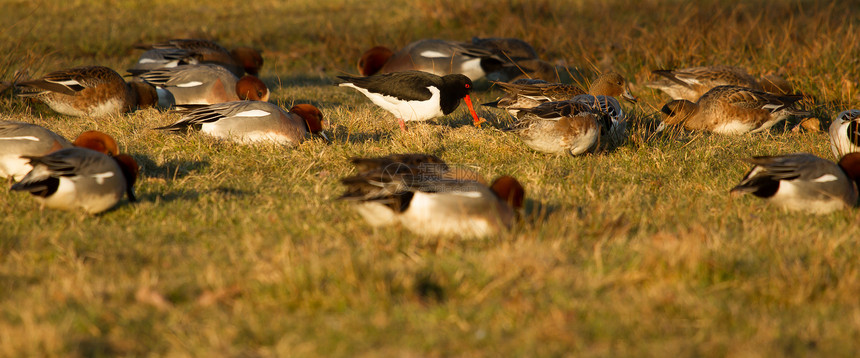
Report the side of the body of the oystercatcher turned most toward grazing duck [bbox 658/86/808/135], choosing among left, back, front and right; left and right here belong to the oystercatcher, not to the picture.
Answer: front

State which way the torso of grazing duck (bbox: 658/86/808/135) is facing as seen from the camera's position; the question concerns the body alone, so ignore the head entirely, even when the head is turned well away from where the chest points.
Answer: to the viewer's left

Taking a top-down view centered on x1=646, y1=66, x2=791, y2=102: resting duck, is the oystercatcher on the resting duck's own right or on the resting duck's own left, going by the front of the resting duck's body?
on the resting duck's own right

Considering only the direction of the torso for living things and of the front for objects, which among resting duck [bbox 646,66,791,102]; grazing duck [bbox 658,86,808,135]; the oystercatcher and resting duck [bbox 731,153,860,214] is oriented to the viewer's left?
grazing duck [bbox 658,86,808,135]

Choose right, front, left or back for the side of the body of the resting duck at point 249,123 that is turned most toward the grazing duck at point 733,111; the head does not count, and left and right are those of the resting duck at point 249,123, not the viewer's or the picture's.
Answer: front

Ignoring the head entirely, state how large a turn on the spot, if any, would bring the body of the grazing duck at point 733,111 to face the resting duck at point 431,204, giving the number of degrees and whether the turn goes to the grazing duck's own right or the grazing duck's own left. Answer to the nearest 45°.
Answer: approximately 90° to the grazing duck's own left

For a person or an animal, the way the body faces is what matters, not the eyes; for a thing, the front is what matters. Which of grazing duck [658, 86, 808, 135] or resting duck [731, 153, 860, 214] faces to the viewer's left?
grazing duck [658, 86, 808, 135]

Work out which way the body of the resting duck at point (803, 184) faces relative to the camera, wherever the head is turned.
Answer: to the viewer's right

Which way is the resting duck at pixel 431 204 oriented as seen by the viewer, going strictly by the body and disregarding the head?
to the viewer's right

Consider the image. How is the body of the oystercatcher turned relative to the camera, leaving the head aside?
to the viewer's right

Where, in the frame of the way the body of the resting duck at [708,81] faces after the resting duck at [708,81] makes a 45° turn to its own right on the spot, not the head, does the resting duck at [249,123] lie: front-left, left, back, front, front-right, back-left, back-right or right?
right

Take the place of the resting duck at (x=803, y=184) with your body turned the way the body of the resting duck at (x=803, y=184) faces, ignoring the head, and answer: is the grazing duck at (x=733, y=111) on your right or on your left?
on your left

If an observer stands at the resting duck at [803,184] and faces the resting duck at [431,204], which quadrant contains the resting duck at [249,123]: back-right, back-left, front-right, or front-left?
front-right

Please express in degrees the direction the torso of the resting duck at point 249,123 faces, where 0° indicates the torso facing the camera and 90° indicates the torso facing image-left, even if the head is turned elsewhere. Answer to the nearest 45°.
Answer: approximately 270°

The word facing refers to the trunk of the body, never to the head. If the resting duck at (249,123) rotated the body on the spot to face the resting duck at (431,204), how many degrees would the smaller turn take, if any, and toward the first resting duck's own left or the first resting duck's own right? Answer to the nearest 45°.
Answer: approximately 90° to the first resting duck's own right

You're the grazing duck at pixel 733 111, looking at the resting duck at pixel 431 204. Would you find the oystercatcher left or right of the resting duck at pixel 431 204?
right

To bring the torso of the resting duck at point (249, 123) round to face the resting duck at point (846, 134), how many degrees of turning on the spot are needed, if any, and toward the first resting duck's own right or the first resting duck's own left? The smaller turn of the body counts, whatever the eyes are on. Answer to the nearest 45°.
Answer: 0° — it already faces it

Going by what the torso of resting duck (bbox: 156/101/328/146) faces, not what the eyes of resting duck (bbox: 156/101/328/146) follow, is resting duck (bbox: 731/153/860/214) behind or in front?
in front

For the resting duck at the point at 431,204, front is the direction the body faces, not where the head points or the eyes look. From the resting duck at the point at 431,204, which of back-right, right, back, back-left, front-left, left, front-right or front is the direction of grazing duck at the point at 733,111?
front-left

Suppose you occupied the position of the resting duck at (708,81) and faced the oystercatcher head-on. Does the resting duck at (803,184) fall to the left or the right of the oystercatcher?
left
